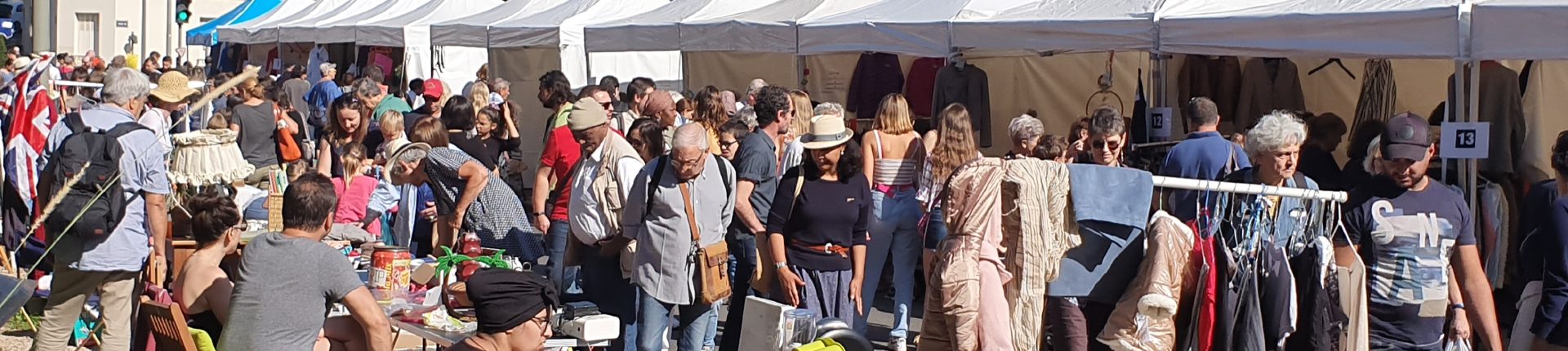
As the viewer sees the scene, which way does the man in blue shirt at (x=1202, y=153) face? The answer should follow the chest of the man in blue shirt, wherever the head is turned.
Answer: away from the camera

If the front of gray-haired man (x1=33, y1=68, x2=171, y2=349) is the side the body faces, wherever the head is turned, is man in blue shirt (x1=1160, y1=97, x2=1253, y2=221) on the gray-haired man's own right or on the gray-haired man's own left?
on the gray-haired man's own right

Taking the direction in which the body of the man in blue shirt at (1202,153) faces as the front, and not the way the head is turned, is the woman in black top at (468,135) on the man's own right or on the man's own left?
on the man's own left

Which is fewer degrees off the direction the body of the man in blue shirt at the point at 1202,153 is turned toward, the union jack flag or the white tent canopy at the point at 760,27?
the white tent canopy

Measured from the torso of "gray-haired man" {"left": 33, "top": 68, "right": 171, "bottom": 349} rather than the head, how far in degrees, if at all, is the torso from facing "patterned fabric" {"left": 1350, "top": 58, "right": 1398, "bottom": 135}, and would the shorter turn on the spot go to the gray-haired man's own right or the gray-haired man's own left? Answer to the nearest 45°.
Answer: approximately 45° to the gray-haired man's own right

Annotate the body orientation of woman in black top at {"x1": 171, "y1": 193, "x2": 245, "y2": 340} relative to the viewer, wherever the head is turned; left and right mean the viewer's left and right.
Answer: facing away from the viewer and to the right of the viewer

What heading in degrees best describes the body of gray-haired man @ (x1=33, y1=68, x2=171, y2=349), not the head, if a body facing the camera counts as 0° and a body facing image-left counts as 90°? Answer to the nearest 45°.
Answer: approximately 225°

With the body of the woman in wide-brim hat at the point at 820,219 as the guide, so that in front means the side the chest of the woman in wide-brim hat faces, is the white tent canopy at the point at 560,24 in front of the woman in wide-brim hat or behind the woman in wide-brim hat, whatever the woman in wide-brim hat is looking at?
behind

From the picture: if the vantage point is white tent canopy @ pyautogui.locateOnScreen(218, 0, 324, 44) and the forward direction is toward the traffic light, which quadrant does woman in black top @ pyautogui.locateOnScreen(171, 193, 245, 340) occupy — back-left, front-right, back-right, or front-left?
back-left

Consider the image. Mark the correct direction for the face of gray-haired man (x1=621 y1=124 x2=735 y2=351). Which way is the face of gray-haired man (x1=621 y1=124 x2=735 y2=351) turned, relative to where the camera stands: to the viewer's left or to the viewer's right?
to the viewer's left

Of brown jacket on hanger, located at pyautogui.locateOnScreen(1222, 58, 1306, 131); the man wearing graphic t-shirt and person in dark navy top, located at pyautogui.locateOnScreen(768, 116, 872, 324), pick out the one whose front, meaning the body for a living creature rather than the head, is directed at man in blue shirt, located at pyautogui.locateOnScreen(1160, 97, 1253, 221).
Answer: the brown jacket on hanger
